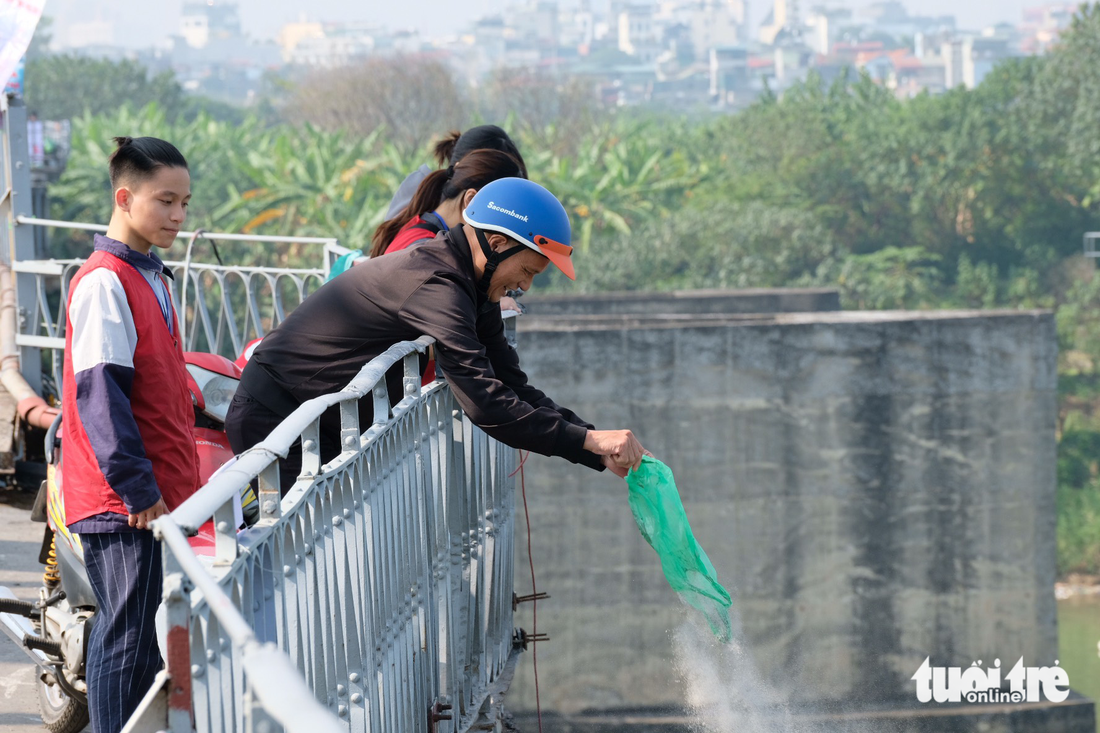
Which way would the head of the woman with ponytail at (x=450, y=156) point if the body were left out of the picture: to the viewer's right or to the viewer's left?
to the viewer's right

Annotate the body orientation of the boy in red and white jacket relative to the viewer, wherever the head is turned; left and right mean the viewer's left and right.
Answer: facing to the right of the viewer

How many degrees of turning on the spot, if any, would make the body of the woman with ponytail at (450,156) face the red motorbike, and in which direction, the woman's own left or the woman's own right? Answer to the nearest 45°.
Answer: approximately 135° to the woman's own right

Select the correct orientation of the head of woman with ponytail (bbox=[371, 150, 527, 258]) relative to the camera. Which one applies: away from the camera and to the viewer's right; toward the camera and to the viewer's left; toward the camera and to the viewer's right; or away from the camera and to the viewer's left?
away from the camera and to the viewer's right

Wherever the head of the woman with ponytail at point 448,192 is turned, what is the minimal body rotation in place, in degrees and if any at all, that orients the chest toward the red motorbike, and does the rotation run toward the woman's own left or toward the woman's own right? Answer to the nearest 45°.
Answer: approximately 180°

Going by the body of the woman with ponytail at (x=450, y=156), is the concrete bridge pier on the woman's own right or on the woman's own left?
on the woman's own left

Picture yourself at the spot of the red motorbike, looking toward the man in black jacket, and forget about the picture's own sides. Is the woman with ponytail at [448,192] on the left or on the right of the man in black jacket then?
left

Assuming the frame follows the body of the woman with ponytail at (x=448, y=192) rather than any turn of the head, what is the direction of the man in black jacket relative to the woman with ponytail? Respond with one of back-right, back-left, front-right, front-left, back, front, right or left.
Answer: right

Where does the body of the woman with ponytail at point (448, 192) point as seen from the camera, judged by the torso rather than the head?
to the viewer's right

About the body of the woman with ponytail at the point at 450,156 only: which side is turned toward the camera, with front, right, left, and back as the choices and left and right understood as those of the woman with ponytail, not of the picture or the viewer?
right
